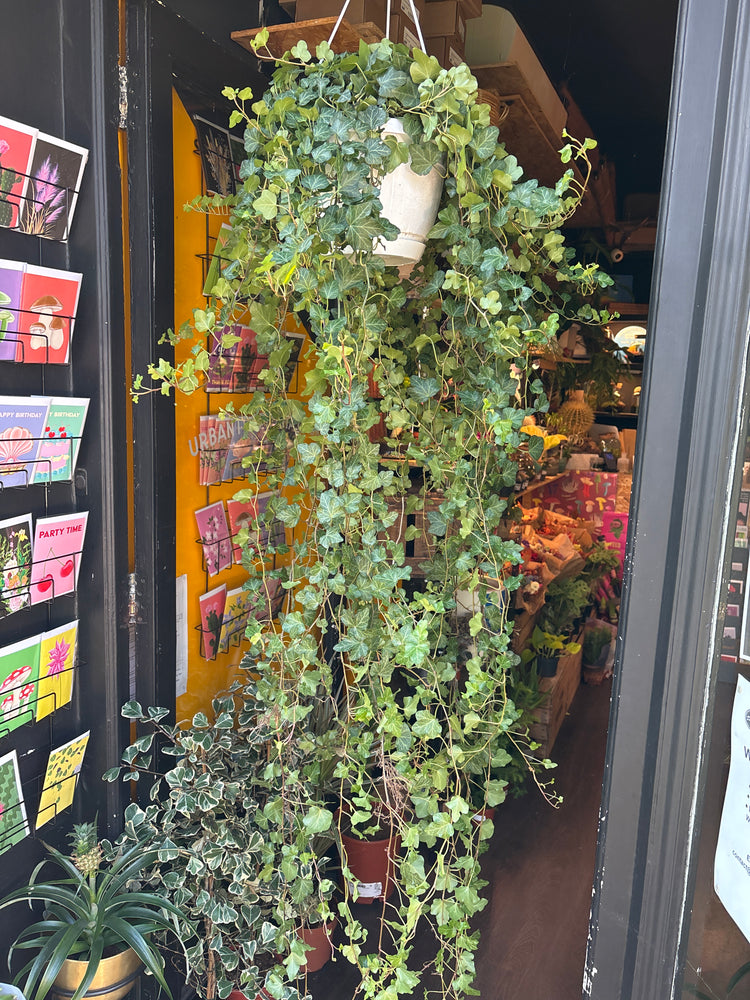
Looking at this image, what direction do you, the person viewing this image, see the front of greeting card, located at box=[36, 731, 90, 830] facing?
facing the viewer and to the right of the viewer

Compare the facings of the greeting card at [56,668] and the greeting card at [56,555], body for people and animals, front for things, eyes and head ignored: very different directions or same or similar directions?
same or similar directions

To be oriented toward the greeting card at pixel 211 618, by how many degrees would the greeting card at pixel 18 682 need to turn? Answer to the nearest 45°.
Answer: approximately 90° to its left

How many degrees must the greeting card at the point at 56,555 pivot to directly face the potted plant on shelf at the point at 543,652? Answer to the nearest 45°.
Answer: approximately 90° to its left

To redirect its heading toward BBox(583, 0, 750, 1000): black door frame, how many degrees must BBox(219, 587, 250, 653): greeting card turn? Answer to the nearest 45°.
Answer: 0° — it already faces it
